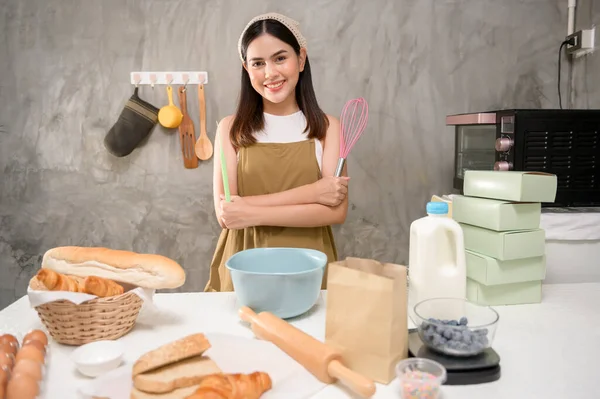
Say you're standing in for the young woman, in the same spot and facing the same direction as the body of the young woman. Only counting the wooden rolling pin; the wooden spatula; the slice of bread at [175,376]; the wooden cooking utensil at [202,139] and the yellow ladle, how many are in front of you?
2

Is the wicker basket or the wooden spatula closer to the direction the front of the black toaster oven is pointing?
the wicker basket

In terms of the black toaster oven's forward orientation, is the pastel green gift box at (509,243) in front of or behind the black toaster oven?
in front

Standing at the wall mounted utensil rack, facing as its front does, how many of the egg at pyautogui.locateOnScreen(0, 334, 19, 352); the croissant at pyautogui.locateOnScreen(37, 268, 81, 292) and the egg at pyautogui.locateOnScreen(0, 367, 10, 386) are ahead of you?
3

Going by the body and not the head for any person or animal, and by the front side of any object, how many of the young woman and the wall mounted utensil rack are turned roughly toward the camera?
2

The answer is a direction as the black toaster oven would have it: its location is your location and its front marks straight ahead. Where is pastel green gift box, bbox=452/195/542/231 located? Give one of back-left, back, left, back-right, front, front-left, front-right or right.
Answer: front-left

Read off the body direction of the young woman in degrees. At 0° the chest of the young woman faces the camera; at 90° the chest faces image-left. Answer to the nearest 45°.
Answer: approximately 0°

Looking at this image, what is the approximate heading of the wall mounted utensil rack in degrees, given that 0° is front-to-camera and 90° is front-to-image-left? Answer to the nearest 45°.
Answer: approximately 0°

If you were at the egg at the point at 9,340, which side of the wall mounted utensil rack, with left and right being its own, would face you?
front

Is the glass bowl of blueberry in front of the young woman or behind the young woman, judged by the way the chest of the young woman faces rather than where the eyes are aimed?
in front
